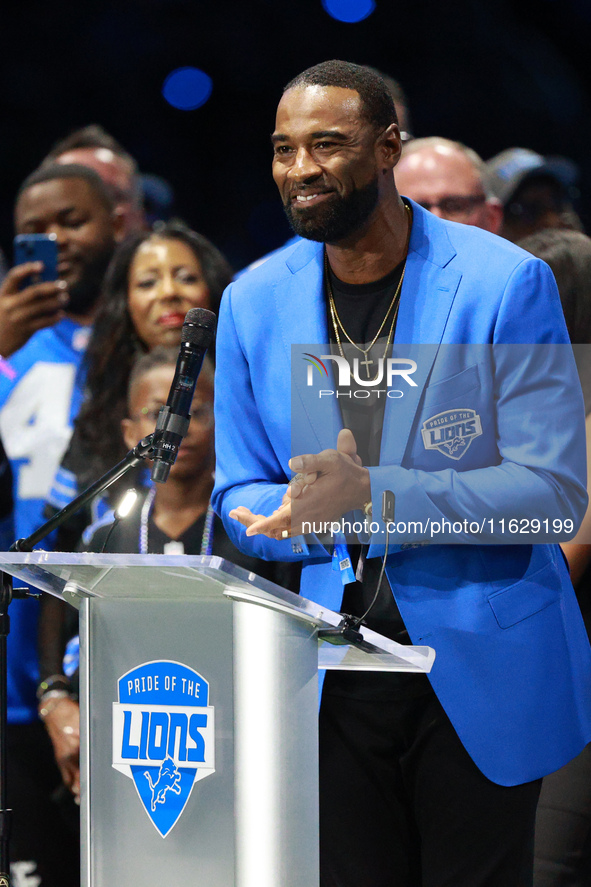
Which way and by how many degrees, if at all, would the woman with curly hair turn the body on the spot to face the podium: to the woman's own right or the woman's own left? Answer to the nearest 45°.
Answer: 0° — they already face it

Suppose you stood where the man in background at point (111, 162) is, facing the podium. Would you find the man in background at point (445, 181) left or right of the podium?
left

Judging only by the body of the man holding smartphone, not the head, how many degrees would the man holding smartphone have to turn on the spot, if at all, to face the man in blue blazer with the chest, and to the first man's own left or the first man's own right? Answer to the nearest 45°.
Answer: approximately 45° to the first man's own left

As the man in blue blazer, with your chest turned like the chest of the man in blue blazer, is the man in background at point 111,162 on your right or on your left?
on your right

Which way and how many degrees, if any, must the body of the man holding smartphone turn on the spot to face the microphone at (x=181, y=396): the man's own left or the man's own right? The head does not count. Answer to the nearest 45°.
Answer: approximately 45° to the man's own left

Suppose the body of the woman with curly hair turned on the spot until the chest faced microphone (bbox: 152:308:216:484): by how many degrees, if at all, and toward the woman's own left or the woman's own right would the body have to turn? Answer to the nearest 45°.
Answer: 0° — they already face it

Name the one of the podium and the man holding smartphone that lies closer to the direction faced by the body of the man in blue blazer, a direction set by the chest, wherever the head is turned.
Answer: the podium
